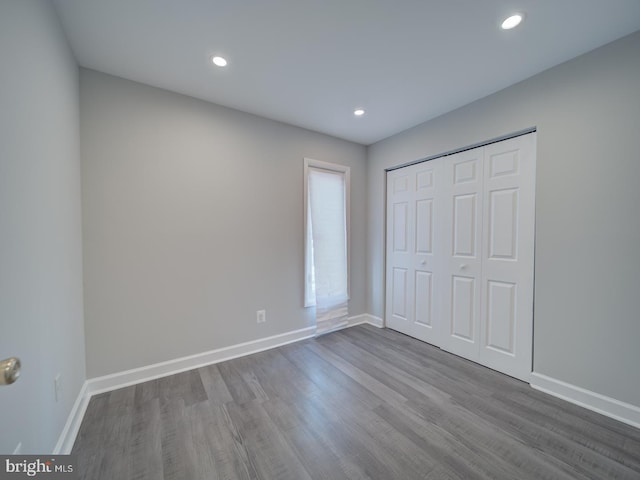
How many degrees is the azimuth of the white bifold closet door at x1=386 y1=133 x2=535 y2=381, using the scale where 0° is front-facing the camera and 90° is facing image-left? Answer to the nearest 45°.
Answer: approximately 45°

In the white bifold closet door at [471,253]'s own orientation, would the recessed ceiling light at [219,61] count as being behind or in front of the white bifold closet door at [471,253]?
in front

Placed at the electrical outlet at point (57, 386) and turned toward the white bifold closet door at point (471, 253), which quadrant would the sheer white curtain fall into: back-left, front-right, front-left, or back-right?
front-left

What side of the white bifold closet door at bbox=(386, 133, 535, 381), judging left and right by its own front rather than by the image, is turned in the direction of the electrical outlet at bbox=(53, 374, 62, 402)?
front

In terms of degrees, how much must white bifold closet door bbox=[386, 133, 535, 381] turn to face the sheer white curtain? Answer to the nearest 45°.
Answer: approximately 45° to its right

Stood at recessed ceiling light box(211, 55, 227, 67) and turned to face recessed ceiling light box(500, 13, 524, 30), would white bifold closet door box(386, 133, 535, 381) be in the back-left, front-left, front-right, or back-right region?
front-left

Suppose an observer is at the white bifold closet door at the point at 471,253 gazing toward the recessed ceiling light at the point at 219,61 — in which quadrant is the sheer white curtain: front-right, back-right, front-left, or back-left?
front-right
